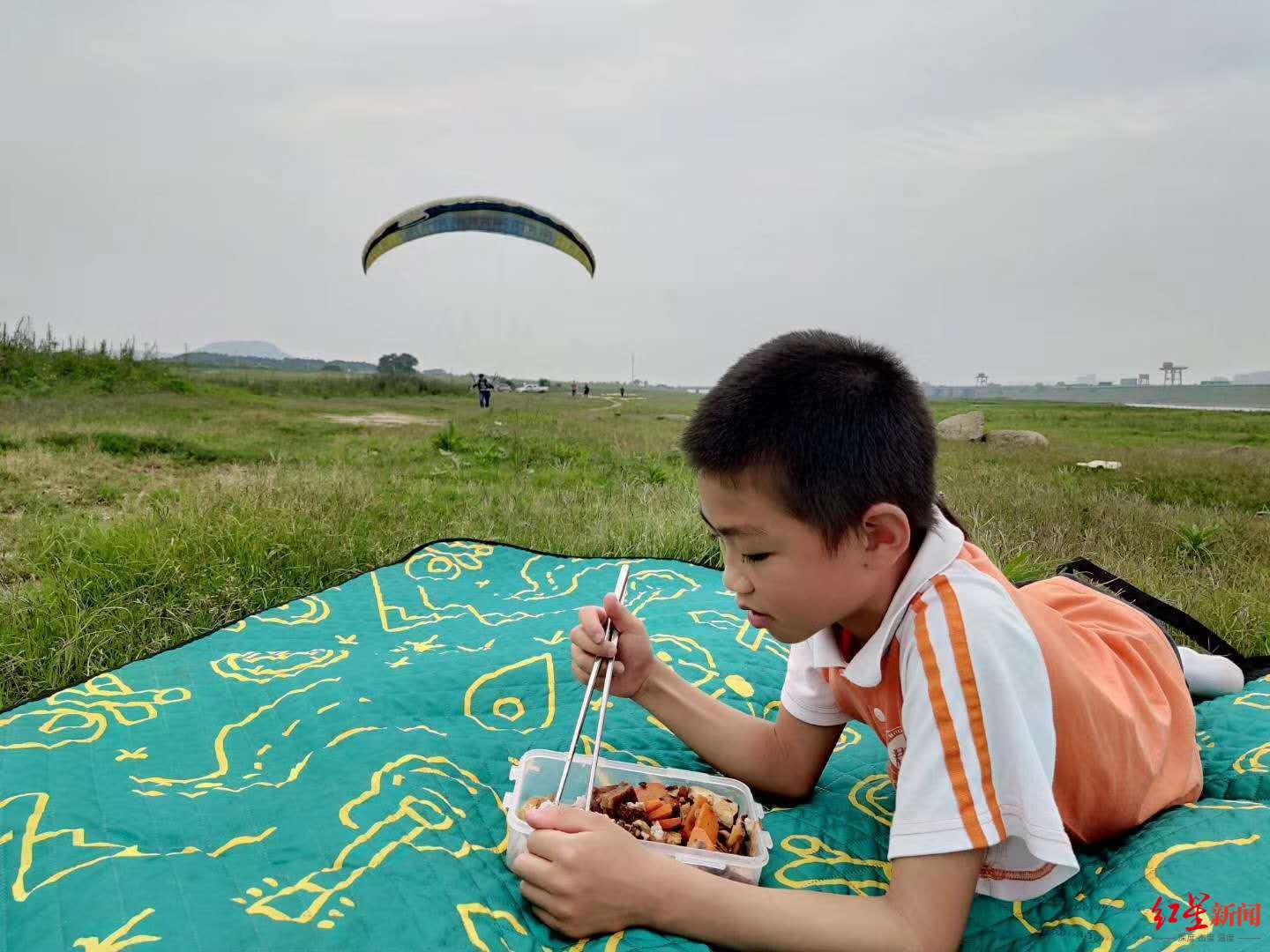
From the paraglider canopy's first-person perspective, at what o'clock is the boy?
The boy is roughly at 12 o'clock from the paraglider canopy.

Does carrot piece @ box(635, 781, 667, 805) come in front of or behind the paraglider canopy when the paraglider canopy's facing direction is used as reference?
in front

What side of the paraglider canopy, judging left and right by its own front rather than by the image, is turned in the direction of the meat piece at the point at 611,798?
front

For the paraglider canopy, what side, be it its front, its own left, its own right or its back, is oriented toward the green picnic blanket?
front

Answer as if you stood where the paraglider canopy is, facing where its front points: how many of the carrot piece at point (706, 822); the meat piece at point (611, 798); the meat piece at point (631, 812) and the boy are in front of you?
4

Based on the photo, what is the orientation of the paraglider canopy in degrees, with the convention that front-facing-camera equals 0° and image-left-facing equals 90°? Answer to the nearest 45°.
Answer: approximately 0°

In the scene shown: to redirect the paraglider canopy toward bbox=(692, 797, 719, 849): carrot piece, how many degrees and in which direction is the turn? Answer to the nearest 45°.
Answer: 0° — it already faces it

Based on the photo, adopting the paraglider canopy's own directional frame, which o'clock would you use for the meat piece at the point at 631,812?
The meat piece is roughly at 12 o'clock from the paraglider canopy.
